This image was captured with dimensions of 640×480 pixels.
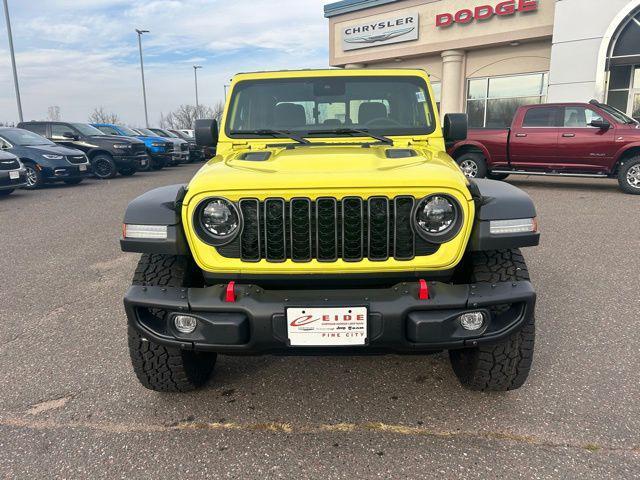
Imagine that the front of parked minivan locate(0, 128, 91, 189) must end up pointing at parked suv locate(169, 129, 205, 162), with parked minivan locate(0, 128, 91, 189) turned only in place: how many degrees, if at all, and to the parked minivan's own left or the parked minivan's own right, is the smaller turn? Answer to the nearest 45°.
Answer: approximately 90° to the parked minivan's own left

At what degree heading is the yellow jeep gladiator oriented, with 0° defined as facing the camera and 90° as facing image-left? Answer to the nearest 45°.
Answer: approximately 0°

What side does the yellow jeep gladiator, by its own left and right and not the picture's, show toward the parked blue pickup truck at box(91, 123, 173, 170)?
back

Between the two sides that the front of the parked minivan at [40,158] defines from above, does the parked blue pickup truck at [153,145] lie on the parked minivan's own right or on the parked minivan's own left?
on the parked minivan's own left

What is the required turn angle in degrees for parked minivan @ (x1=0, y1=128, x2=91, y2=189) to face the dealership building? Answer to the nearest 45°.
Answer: approximately 45° to its left

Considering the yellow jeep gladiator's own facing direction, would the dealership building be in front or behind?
behind

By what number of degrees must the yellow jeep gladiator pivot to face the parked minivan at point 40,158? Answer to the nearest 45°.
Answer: approximately 135° to its right

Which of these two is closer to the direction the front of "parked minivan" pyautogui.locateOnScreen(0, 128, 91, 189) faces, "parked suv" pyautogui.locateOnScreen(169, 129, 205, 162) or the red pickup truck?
the red pickup truck
